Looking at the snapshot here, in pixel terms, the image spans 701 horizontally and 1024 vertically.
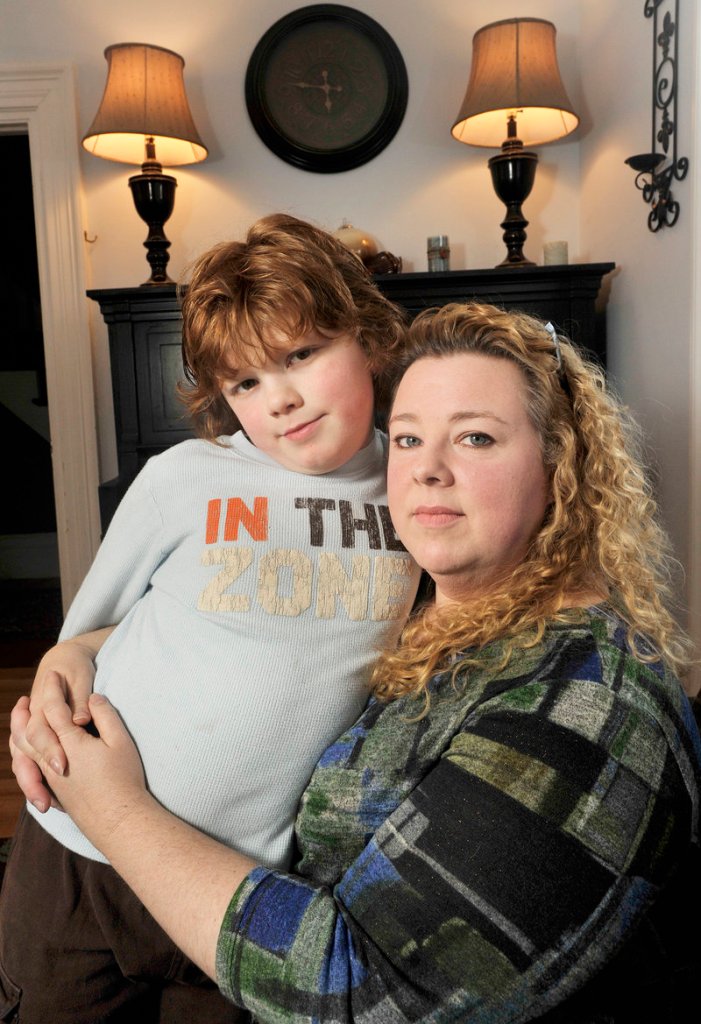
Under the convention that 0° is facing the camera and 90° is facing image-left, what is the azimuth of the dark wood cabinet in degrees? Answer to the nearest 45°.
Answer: approximately 0°

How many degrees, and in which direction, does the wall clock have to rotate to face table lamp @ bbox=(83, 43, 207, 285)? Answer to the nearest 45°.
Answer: approximately 45° to its right

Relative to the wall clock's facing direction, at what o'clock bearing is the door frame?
The door frame is roughly at 3 o'clock from the wall clock.

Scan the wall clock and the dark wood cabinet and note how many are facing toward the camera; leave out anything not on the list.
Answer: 2

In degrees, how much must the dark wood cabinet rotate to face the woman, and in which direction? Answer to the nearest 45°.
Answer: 0° — it already faces them

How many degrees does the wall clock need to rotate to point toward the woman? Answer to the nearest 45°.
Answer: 0° — it already faces them

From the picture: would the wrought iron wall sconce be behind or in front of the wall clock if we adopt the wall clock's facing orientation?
in front
